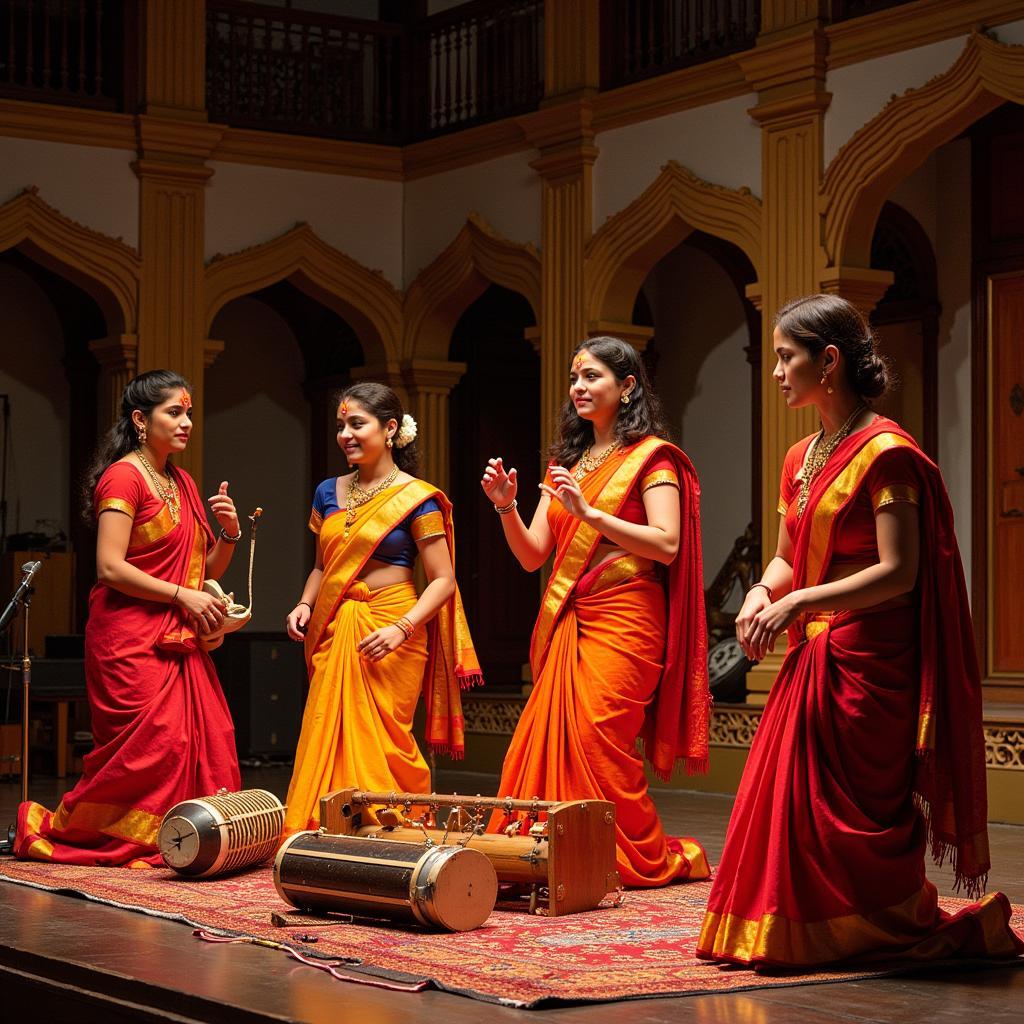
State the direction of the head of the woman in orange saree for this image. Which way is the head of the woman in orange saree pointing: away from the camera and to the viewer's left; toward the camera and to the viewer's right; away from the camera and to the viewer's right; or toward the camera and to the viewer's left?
toward the camera and to the viewer's left

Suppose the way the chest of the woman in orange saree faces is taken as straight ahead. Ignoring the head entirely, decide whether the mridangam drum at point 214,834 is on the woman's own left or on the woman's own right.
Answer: on the woman's own right

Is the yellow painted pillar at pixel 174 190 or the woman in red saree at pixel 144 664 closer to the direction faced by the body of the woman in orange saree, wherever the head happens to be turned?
the woman in red saree

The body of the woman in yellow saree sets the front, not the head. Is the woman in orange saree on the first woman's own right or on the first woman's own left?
on the first woman's own left

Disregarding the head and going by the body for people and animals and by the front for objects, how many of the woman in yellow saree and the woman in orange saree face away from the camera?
0

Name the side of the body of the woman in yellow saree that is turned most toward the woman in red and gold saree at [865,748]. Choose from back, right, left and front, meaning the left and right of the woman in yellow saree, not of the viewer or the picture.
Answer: left

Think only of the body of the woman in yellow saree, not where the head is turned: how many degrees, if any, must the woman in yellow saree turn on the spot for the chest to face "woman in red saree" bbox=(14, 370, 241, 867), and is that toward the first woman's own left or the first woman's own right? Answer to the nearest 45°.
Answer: approximately 45° to the first woman's own right

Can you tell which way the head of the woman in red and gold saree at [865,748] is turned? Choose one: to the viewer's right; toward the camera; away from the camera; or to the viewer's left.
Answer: to the viewer's left

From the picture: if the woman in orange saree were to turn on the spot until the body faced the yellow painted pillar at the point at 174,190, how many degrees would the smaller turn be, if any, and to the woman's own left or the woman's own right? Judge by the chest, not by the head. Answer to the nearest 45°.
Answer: approximately 90° to the woman's own right

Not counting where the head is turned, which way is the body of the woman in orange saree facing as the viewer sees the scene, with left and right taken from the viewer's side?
facing the viewer and to the left of the viewer

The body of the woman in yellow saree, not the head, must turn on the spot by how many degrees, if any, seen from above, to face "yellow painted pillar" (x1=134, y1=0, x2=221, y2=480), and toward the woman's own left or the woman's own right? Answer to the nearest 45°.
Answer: approximately 135° to the woman's own right
